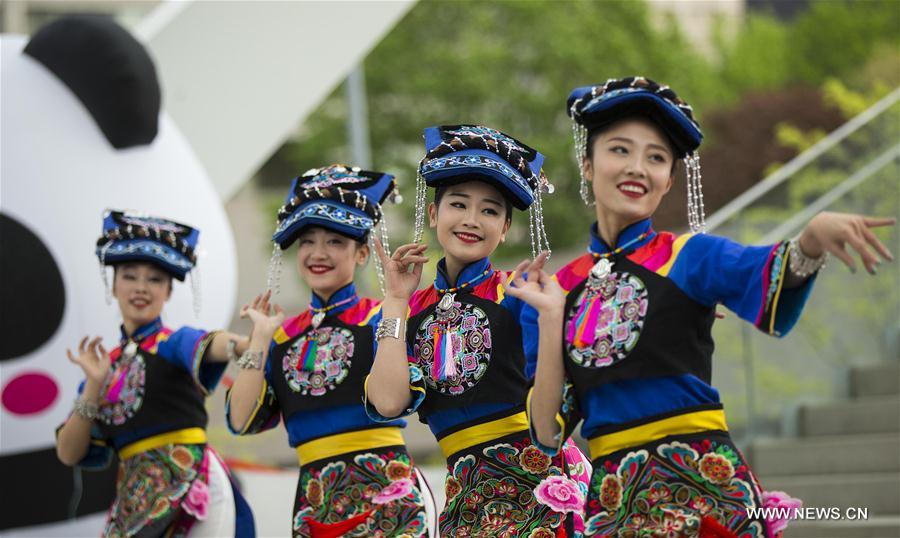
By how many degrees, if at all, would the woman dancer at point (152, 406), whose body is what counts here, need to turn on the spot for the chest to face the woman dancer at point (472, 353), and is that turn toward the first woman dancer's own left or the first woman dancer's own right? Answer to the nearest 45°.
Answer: approximately 90° to the first woman dancer's own left

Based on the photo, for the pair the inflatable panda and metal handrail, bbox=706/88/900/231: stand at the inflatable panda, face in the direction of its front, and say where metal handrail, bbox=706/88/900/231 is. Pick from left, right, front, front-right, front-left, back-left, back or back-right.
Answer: back-left

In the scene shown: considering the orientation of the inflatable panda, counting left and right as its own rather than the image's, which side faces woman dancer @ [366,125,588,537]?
left
